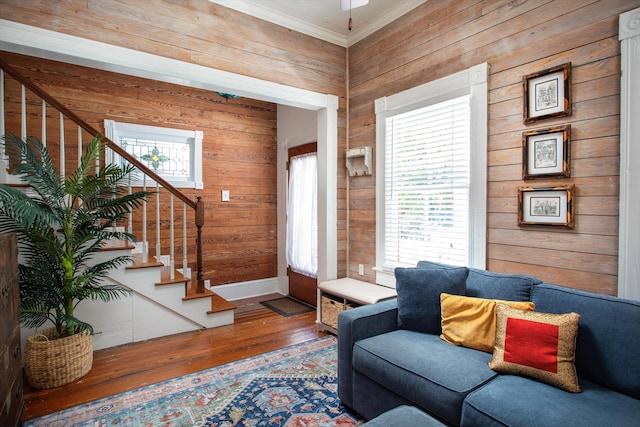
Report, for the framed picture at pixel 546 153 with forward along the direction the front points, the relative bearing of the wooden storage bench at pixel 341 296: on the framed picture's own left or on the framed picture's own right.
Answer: on the framed picture's own right

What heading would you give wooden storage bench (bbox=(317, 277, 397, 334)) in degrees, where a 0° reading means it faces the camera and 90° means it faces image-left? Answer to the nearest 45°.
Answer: approximately 45°

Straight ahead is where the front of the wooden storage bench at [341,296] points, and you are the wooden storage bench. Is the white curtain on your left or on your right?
on your right

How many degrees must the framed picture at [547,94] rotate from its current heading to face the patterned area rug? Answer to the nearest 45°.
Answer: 0° — it already faces it

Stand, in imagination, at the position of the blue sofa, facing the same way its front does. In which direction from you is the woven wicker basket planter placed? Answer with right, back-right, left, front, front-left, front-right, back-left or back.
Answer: front-right
